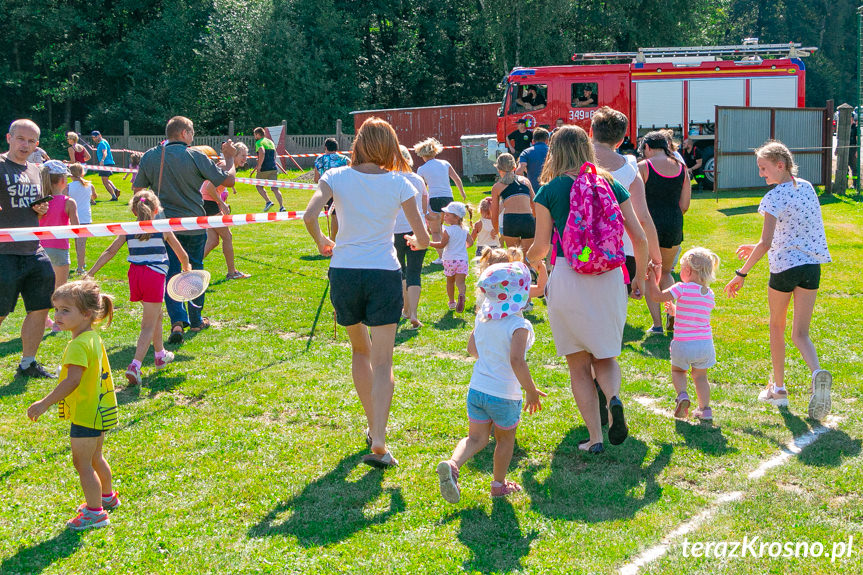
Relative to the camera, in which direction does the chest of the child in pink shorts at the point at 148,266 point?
away from the camera

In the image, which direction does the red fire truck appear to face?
to the viewer's left

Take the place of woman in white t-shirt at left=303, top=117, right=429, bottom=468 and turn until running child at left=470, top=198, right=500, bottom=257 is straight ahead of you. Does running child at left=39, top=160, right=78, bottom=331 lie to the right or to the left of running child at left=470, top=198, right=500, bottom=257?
left

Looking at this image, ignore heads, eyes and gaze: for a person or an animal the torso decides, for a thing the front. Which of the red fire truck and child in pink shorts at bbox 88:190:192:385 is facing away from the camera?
the child in pink shorts

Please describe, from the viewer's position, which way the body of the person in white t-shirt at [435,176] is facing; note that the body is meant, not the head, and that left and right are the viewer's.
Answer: facing away from the viewer

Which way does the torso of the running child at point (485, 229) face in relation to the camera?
away from the camera

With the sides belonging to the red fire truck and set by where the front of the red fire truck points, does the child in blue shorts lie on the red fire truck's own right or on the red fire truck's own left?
on the red fire truck's own left

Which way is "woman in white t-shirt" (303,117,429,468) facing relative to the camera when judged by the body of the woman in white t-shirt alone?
away from the camera

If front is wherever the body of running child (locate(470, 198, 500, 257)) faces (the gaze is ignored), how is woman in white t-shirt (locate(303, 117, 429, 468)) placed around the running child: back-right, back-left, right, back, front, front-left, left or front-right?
back

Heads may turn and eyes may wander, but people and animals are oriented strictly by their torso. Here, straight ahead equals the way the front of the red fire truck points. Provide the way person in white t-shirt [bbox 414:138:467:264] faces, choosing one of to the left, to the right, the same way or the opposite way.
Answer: to the right

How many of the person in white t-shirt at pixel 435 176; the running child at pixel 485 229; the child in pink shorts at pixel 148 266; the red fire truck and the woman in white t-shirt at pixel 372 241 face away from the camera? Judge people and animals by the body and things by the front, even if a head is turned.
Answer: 4
